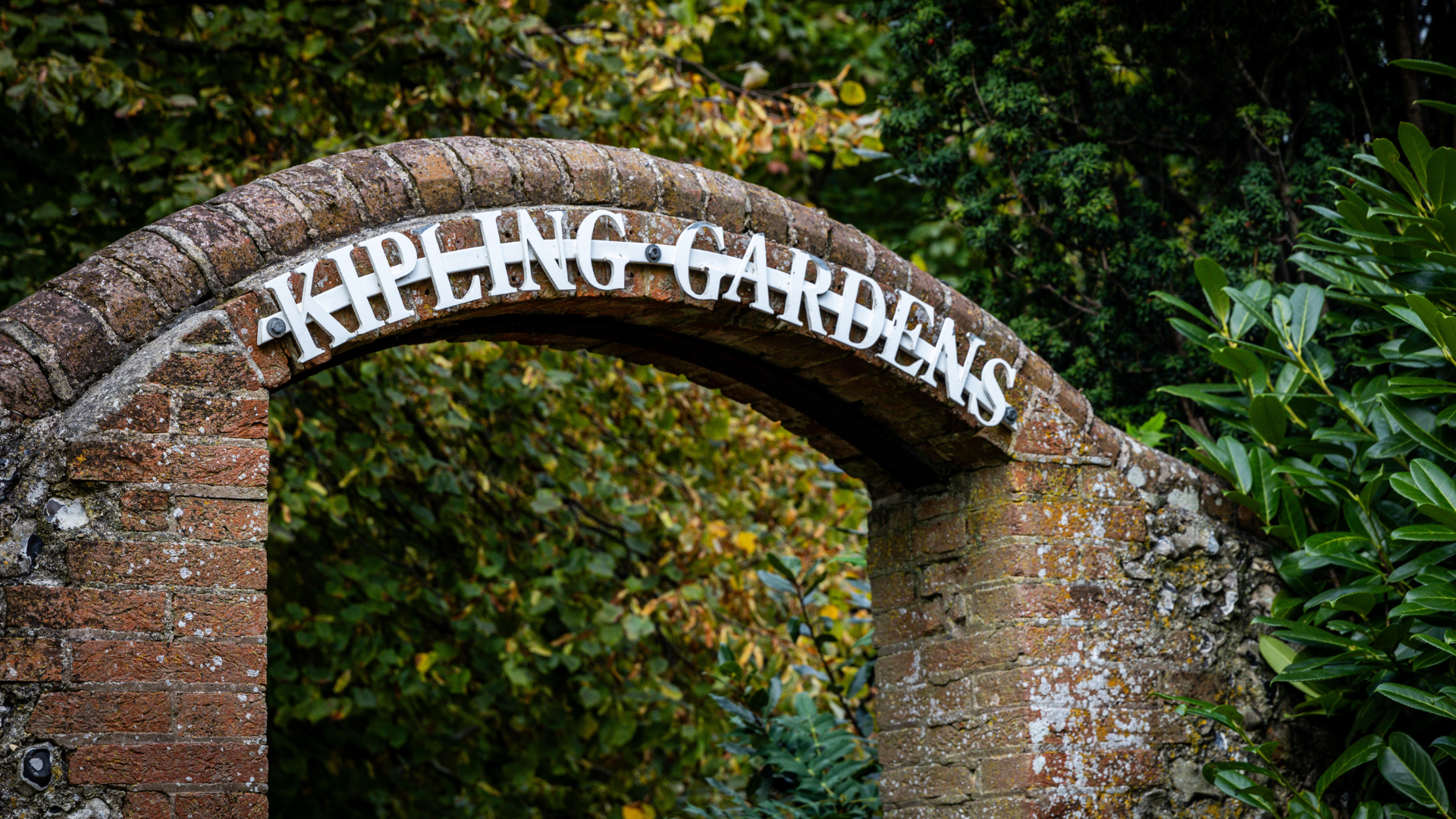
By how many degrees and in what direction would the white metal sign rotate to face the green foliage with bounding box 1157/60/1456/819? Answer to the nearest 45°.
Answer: approximately 45° to its left

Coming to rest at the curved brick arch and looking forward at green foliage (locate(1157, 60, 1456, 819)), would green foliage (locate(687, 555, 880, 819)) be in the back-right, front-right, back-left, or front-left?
front-left

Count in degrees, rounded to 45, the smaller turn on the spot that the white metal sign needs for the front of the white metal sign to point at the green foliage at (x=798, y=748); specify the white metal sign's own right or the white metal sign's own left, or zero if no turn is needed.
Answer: approximately 135° to the white metal sign's own left

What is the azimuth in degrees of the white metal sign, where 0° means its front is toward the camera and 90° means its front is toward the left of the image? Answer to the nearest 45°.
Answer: approximately 315°
